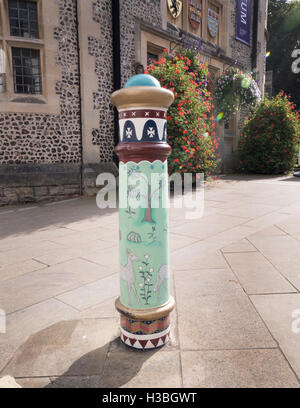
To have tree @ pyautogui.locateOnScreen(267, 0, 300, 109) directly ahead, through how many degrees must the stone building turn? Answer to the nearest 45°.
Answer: approximately 90° to its left

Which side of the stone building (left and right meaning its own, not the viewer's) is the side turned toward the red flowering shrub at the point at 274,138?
left

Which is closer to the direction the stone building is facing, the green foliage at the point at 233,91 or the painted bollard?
the painted bollard

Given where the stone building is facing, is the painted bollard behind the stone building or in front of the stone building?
in front

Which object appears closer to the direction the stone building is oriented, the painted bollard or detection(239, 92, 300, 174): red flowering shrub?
the painted bollard

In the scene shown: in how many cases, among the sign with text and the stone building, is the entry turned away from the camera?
0

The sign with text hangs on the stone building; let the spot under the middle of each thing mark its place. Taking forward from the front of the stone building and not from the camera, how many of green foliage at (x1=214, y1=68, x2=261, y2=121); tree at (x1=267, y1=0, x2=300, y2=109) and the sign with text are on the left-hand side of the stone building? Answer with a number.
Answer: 3

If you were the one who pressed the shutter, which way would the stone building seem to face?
facing the viewer and to the right of the viewer

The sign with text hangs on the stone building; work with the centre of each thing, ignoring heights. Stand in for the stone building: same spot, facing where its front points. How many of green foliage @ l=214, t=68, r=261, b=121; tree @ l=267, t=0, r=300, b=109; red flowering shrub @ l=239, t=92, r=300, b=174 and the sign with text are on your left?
4

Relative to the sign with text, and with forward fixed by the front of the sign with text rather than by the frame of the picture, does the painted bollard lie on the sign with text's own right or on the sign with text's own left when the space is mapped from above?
on the sign with text's own right

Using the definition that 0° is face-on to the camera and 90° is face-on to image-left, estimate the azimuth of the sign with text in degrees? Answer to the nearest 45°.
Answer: approximately 315°
